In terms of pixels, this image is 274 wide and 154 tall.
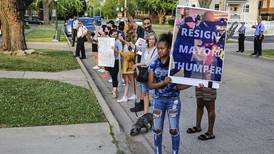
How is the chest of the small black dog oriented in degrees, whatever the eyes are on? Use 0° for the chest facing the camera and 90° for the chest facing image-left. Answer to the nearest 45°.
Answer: approximately 45°

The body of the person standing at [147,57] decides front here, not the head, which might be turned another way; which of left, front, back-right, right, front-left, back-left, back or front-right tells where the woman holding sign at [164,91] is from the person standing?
front-left

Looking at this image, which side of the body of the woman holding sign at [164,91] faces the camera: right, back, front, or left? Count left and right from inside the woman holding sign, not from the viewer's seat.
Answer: front
